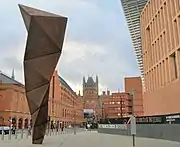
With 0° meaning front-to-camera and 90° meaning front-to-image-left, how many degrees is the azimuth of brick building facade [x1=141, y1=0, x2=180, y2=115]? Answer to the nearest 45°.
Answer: approximately 45°

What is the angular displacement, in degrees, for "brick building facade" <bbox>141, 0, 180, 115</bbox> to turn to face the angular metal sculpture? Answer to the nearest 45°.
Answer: approximately 45° to its left
